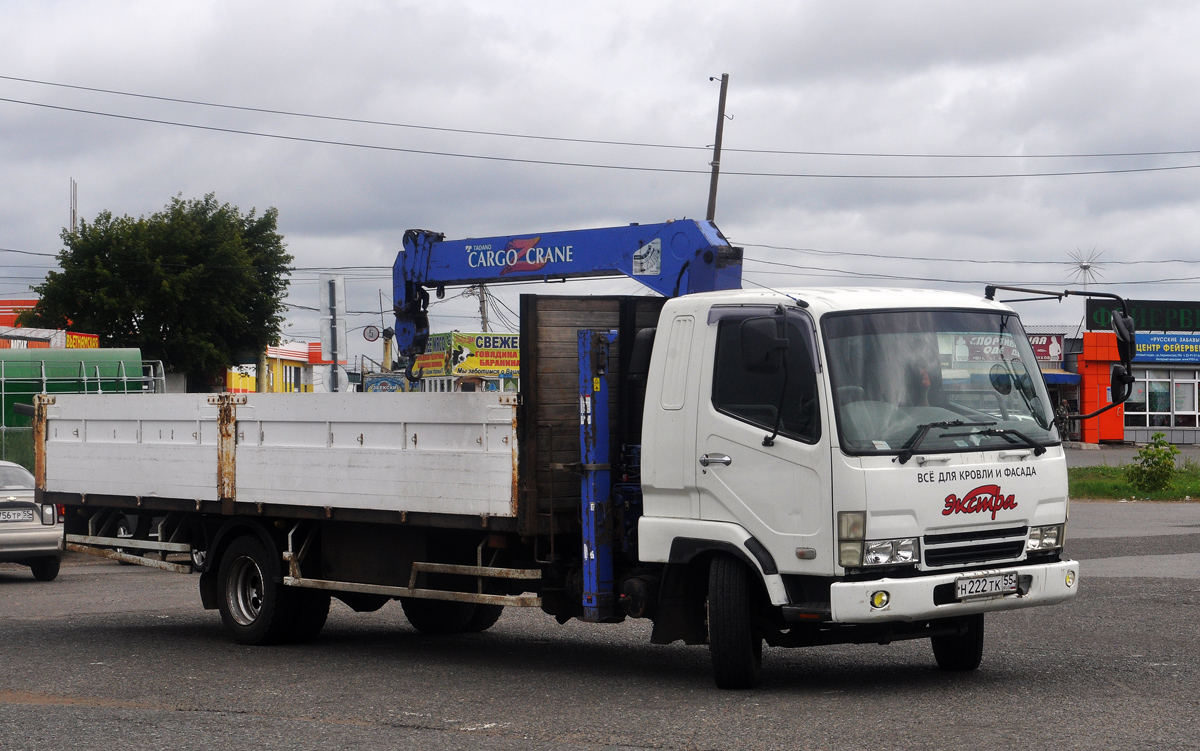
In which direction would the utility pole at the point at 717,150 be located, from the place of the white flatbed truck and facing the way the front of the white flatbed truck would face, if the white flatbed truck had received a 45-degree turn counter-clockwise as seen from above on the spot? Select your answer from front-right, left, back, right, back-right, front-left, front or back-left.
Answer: left

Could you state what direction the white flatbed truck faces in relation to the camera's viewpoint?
facing the viewer and to the right of the viewer

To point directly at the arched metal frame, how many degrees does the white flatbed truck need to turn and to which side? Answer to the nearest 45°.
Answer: approximately 180°

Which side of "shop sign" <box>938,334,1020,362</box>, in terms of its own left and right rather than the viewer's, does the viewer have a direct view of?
front

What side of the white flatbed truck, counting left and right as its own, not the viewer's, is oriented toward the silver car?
back
